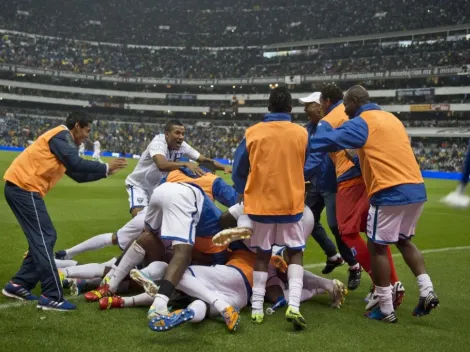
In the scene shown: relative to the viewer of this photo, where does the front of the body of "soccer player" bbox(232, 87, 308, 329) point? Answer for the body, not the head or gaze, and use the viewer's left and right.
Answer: facing away from the viewer

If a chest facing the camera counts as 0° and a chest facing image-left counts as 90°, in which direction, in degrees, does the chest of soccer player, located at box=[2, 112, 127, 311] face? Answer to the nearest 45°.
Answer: approximately 270°

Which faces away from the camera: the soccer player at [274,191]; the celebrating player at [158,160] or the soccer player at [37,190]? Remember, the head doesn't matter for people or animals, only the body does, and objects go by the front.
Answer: the soccer player at [274,191]

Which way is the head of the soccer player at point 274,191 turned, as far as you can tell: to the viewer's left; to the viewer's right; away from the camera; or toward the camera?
away from the camera

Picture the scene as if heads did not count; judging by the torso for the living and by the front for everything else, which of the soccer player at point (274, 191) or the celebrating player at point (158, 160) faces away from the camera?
the soccer player

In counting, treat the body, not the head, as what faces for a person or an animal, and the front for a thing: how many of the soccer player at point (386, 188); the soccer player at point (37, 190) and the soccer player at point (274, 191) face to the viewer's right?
1

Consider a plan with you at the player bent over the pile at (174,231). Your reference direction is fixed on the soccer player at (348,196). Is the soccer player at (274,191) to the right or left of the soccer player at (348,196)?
right

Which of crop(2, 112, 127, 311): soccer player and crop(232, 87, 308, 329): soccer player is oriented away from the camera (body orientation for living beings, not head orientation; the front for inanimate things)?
crop(232, 87, 308, 329): soccer player

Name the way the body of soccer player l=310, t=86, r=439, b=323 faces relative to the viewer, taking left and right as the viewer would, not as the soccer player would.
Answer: facing away from the viewer and to the left of the viewer

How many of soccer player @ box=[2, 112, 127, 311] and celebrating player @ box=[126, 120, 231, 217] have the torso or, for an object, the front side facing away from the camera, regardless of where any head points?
0

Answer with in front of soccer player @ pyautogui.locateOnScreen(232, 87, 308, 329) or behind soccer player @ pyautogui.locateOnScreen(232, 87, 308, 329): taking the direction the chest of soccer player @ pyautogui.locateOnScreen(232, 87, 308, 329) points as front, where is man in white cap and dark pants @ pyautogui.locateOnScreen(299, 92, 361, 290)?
in front

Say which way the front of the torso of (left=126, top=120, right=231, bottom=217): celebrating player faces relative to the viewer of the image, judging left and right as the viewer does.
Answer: facing the viewer and to the right of the viewer

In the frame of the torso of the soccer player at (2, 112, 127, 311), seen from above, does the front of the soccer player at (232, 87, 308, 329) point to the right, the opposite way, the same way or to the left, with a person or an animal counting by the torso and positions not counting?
to the left

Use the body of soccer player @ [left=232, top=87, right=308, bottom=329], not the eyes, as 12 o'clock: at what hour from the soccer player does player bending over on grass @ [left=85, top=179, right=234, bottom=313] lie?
The player bending over on grass is roughly at 9 o'clock from the soccer player.

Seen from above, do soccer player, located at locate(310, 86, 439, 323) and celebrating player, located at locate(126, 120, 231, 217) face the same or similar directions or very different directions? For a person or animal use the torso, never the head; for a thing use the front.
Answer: very different directions
